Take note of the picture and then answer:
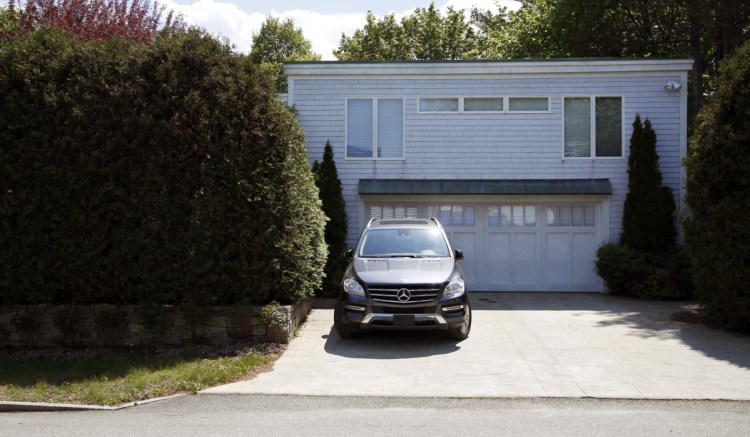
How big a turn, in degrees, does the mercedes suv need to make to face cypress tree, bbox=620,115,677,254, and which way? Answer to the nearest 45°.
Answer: approximately 135° to its left

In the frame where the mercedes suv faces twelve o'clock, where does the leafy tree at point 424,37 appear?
The leafy tree is roughly at 6 o'clock from the mercedes suv.

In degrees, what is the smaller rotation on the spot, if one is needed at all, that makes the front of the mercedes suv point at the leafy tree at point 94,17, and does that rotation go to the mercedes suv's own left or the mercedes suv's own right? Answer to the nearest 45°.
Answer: approximately 135° to the mercedes suv's own right

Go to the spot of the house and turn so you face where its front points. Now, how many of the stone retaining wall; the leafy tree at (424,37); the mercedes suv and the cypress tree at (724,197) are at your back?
1

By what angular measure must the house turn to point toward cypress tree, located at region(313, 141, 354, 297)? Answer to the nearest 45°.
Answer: approximately 90° to its right

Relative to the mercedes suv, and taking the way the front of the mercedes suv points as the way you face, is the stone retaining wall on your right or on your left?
on your right

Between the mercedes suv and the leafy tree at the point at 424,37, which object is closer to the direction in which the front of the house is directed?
the mercedes suv

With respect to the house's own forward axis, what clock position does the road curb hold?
The road curb is roughly at 1 o'clock from the house.

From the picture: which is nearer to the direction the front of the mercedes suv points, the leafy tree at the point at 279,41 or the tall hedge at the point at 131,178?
the tall hedge

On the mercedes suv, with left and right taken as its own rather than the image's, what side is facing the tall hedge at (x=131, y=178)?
right

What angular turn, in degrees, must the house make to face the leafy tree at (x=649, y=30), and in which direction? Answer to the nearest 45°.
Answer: approximately 135° to its left

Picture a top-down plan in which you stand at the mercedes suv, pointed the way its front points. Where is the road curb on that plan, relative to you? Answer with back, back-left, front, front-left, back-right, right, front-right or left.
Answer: front-right

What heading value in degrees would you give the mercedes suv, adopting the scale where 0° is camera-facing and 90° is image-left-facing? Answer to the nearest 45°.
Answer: approximately 0°
